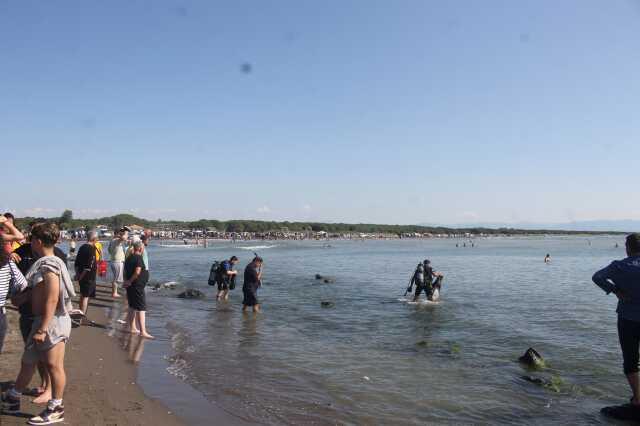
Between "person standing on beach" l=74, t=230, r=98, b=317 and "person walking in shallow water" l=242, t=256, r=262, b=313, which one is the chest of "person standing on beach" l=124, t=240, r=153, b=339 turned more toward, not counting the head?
the person walking in shallow water

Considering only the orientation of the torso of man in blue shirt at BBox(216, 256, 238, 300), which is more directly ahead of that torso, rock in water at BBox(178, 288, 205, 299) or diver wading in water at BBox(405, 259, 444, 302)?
the diver wading in water
